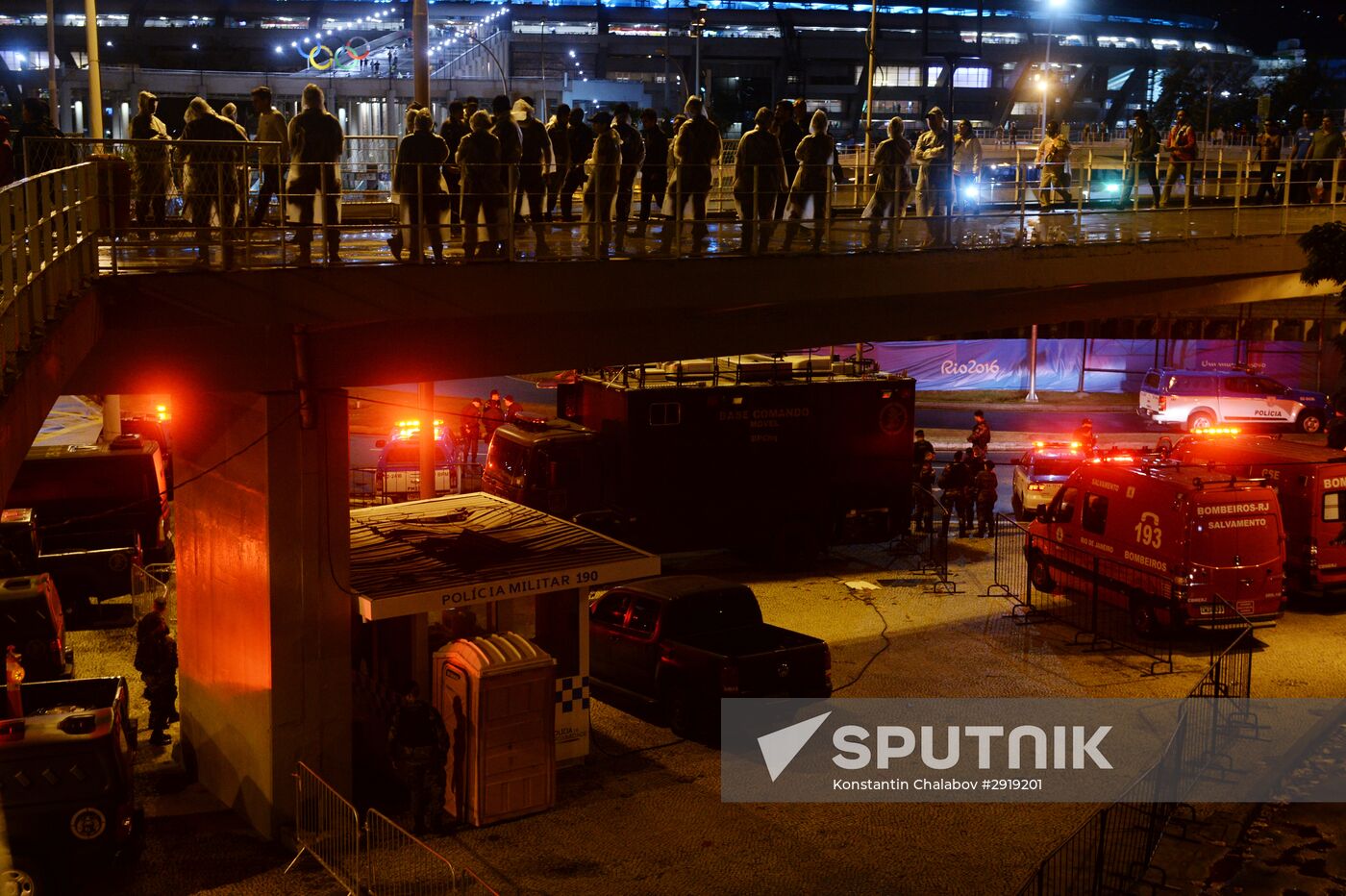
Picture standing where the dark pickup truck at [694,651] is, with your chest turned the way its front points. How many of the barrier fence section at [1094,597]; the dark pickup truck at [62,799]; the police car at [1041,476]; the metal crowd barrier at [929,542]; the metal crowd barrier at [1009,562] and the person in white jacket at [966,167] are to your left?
1

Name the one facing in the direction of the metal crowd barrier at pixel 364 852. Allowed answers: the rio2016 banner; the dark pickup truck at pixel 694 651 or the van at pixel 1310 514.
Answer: the rio2016 banner

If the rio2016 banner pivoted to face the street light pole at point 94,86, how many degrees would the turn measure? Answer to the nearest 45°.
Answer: approximately 45° to its right

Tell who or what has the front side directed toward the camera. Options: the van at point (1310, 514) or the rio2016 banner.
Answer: the rio2016 banner

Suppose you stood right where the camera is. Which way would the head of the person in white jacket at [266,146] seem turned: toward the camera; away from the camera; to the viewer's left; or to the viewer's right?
to the viewer's left

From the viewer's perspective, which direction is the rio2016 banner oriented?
toward the camera

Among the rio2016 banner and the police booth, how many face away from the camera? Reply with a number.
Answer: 0

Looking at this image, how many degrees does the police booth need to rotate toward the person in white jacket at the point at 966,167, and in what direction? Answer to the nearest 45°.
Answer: approximately 90° to its left

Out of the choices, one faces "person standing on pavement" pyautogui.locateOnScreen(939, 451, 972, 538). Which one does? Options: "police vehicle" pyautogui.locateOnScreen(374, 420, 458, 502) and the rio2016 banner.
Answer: the rio2016 banner

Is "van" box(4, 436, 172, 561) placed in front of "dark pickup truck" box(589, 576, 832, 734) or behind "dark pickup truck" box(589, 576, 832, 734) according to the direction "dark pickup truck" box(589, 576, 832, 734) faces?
in front

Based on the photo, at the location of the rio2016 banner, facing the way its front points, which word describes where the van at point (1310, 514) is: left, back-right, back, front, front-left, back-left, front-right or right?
front

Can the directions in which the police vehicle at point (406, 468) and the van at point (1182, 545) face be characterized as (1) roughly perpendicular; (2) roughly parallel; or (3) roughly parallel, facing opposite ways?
roughly parallel

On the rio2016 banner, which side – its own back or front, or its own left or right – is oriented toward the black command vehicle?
front
